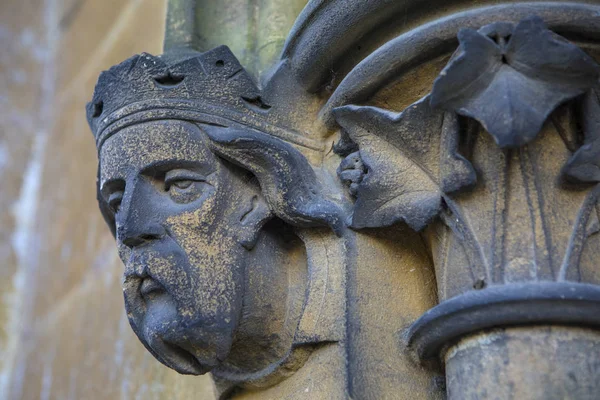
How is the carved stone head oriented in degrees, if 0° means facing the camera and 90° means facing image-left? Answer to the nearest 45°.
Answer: approximately 45°
